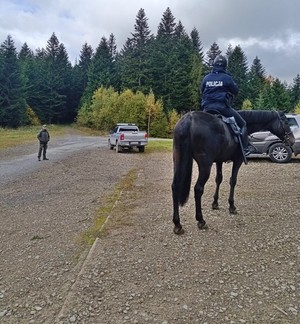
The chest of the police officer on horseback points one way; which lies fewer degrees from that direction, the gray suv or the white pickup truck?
the gray suv

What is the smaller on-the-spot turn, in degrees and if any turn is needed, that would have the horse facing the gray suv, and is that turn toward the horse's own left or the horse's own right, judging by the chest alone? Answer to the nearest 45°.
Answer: approximately 45° to the horse's own left

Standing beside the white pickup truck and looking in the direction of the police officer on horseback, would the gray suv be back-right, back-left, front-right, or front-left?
front-left

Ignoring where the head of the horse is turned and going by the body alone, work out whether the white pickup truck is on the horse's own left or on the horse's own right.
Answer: on the horse's own left

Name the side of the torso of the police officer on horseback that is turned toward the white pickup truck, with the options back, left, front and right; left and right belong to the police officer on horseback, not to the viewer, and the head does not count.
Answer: left

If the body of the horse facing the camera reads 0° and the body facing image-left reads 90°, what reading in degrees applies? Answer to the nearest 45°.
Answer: approximately 225°

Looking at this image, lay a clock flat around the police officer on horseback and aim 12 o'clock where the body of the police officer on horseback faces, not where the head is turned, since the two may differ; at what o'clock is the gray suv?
The gray suv is roughly at 11 o'clock from the police officer on horseback.

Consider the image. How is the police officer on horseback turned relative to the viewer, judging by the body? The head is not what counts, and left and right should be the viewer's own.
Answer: facing away from the viewer and to the right of the viewer
